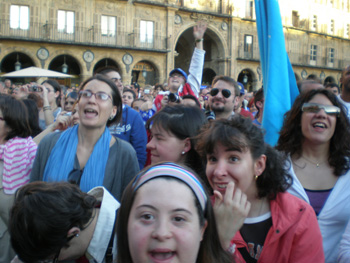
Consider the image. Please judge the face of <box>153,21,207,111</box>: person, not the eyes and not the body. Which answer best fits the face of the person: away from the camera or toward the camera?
toward the camera

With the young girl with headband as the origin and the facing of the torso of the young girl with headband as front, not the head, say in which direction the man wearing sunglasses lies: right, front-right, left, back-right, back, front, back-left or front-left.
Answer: back

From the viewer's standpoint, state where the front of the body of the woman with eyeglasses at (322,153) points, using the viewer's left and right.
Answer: facing the viewer

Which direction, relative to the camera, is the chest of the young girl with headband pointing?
toward the camera

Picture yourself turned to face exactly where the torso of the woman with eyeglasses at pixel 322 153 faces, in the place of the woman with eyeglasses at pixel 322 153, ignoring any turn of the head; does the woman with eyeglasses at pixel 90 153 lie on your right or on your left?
on your right

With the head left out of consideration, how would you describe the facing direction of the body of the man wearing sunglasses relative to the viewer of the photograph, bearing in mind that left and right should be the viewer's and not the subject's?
facing the viewer and to the left of the viewer

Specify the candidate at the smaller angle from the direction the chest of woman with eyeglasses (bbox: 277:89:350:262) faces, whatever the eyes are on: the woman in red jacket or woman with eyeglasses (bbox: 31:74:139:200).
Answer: the woman in red jacket

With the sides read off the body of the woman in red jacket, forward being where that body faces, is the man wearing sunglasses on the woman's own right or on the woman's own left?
on the woman's own right

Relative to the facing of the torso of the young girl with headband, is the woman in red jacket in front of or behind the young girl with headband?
behind
